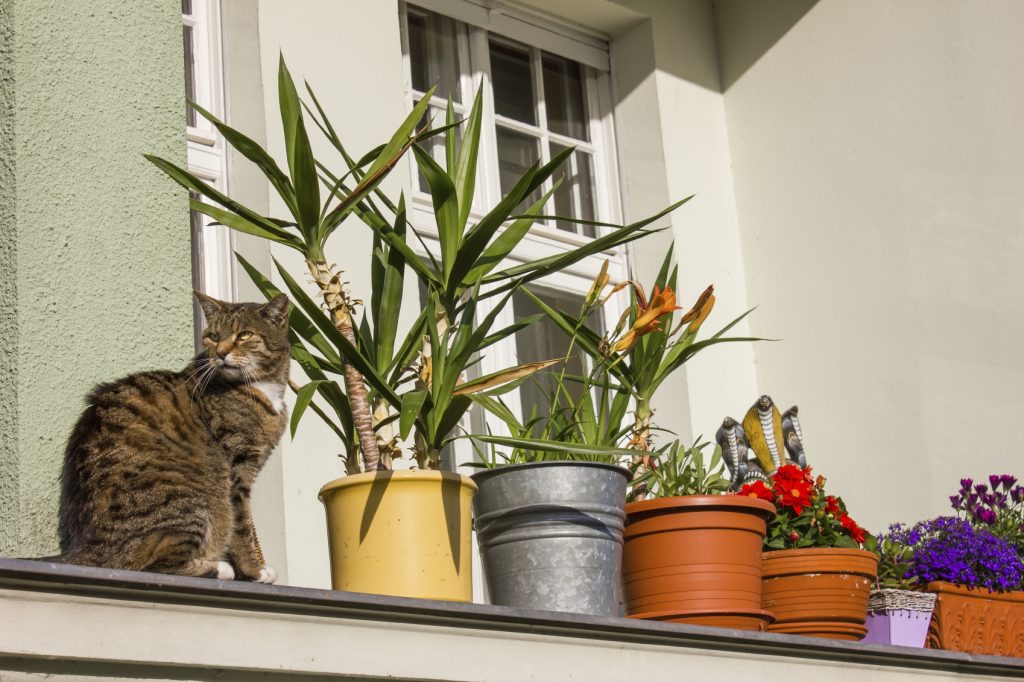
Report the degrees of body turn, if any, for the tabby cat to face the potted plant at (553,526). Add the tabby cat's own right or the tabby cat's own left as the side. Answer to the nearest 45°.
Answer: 0° — it already faces it

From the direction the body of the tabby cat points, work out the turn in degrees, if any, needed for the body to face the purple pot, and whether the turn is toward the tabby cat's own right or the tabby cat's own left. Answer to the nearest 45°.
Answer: approximately 45° to the tabby cat's own left

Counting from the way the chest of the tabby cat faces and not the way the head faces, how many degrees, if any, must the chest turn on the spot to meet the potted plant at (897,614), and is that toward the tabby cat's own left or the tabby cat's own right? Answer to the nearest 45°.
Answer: approximately 45° to the tabby cat's own left

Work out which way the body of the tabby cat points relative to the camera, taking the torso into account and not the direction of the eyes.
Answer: to the viewer's right
